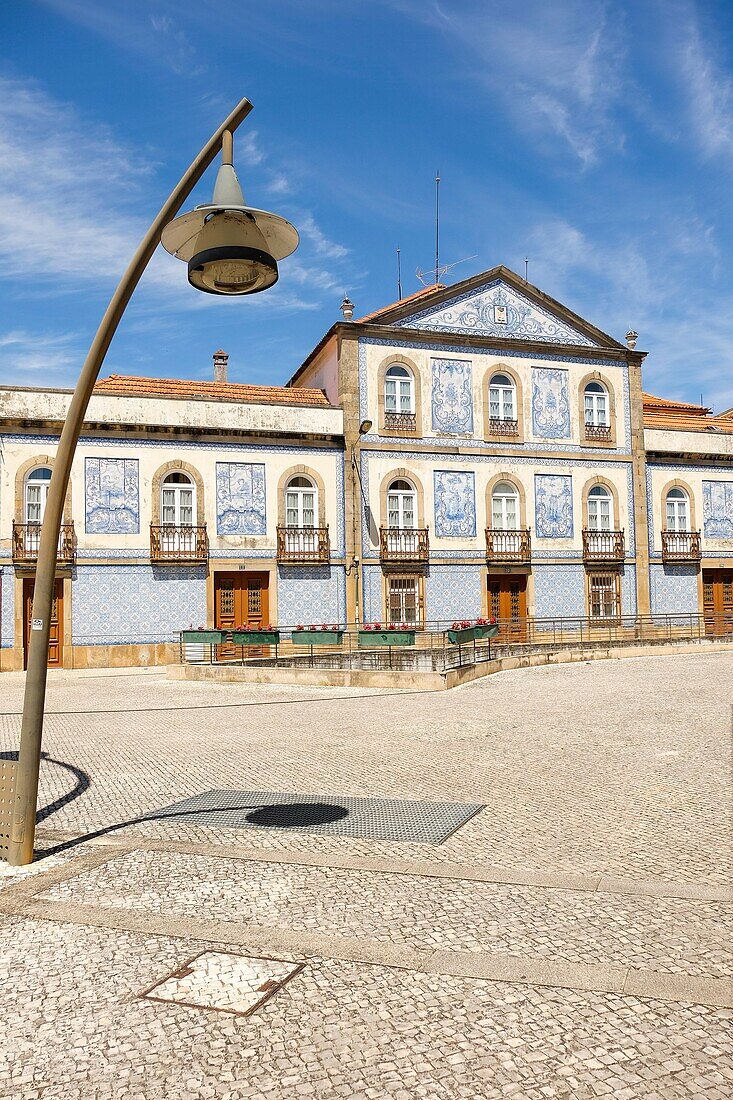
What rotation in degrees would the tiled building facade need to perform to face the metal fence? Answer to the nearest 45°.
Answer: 0° — it already faces it

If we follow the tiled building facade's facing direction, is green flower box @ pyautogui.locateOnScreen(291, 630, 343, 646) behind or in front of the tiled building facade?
in front

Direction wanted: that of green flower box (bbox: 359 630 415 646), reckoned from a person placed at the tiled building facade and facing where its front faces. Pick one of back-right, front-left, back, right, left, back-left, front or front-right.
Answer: front

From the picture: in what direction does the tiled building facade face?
toward the camera

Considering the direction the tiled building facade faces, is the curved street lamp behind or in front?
in front

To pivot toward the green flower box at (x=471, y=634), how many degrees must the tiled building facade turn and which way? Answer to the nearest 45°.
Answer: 0° — it already faces it

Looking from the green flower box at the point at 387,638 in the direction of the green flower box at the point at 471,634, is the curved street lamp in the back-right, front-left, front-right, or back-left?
back-right
